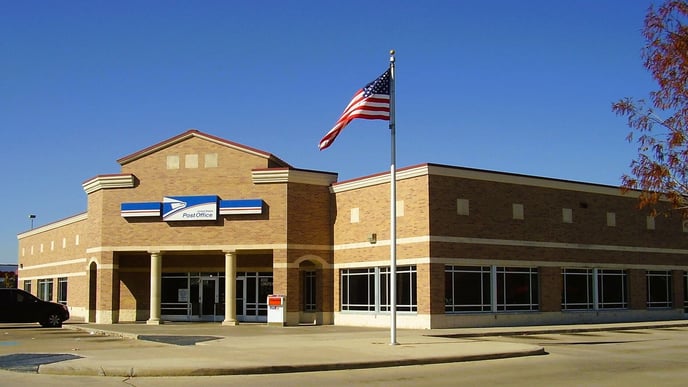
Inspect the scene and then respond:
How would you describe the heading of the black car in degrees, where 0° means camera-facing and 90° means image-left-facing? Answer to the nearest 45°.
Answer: approximately 270°

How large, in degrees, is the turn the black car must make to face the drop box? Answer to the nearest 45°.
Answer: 0° — it already faces it

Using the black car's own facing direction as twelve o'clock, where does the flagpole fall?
The flagpole is roughly at 2 o'clock from the black car.

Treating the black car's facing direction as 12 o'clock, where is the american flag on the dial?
The american flag is roughly at 2 o'clock from the black car.
